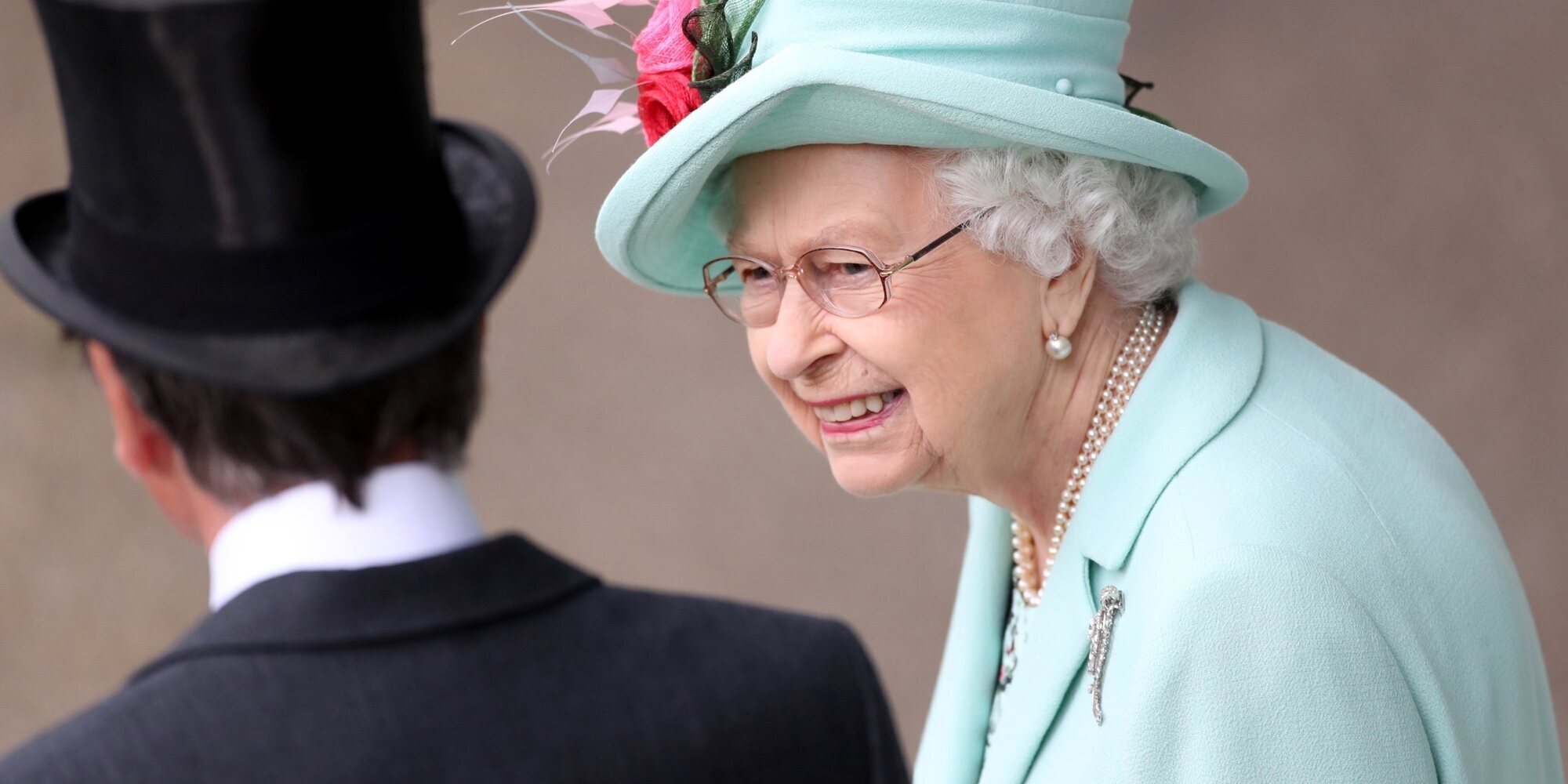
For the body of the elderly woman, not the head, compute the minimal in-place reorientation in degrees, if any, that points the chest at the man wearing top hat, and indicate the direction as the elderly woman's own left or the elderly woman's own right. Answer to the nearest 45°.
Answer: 0° — they already face them

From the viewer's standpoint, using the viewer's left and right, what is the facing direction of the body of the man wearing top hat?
facing away from the viewer and to the left of the viewer
